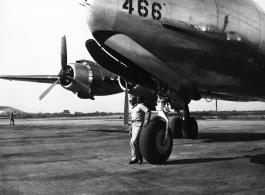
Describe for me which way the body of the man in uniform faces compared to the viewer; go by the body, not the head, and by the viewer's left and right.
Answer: facing the viewer and to the left of the viewer

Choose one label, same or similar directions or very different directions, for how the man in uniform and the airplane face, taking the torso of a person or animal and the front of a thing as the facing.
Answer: same or similar directions
